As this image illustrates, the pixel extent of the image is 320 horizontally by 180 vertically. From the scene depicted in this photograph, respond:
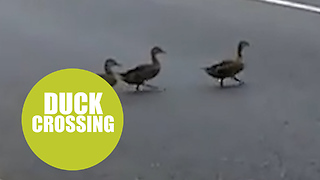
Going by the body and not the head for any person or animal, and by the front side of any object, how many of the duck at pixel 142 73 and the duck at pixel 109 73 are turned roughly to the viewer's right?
2

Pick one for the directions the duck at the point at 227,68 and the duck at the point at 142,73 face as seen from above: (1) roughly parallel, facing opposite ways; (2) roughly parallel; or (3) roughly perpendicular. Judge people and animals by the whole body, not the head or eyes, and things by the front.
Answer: roughly parallel

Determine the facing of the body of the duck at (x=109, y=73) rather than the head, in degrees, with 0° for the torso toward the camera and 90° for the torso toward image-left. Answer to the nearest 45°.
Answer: approximately 270°

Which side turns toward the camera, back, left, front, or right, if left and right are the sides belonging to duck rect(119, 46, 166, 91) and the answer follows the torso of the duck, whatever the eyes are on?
right

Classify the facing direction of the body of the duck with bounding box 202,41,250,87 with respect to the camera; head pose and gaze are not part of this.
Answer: to the viewer's right

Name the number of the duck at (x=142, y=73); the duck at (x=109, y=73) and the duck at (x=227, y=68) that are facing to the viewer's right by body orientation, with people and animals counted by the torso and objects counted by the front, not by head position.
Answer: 3

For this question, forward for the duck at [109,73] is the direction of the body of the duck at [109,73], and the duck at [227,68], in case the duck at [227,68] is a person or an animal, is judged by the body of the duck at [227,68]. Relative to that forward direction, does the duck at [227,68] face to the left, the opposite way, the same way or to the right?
the same way
